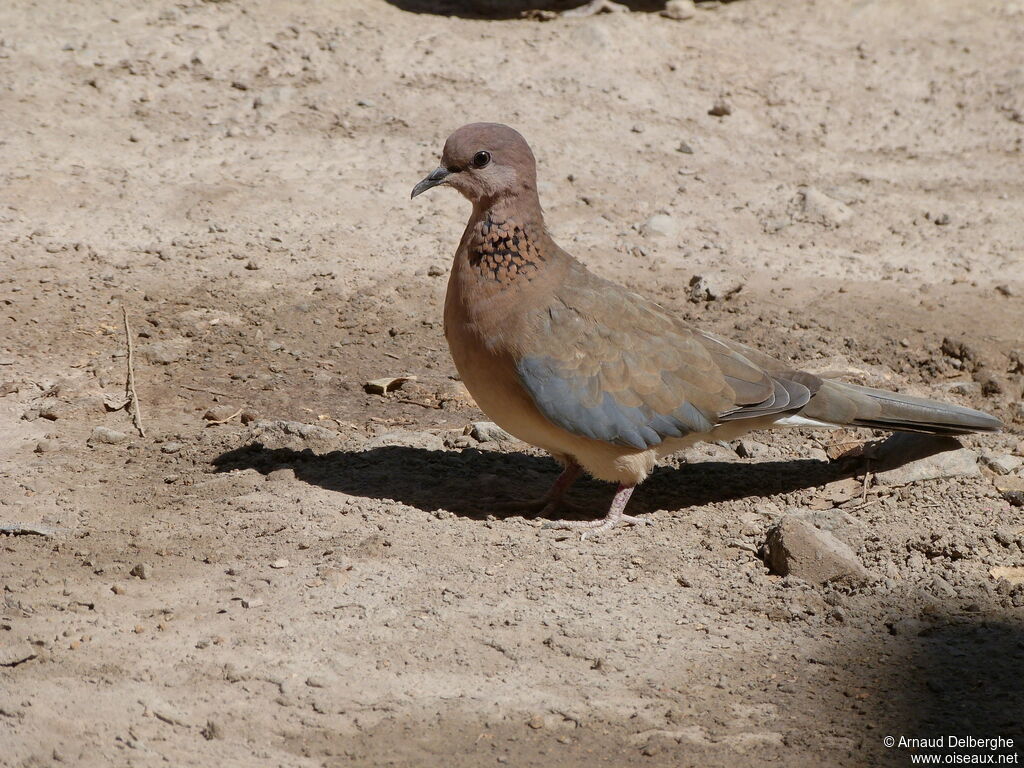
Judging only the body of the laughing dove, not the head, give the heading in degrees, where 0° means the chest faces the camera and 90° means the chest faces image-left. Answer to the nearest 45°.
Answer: approximately 90°

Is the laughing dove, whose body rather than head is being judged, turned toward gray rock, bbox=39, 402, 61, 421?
yes

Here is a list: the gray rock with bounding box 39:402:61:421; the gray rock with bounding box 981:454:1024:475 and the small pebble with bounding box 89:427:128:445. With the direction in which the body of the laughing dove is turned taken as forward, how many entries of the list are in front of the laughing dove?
2

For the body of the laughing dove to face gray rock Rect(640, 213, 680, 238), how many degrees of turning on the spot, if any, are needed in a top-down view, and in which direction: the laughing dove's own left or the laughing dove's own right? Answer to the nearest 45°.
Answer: approximately 90° to the laughing dove's own right

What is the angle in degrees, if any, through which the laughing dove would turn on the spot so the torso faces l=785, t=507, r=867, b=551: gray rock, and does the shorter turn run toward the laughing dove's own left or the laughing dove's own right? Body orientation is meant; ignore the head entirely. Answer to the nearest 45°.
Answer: approximately 180°

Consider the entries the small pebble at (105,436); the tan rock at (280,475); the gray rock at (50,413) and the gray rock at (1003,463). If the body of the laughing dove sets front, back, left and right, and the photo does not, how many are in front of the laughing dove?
3

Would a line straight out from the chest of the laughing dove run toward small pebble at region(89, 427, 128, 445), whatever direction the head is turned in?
yes

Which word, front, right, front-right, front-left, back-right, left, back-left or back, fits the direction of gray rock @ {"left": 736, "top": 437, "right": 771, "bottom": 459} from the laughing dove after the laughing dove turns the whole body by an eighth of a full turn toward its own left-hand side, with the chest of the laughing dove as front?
back

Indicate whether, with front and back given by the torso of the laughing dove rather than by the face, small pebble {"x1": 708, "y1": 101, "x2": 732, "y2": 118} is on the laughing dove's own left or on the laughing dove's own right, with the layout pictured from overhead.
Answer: on the laughing dove's own right

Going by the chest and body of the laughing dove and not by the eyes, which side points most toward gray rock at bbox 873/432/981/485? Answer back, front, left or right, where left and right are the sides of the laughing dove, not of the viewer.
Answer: back
